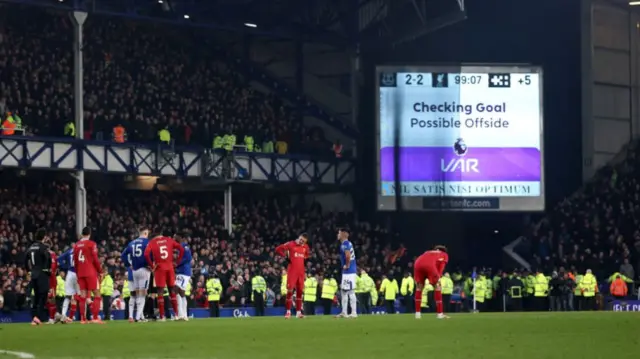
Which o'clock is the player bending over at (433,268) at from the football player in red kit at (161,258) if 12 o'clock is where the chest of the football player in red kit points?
The player bending over is roughly at 3 o'clock from the football player in red kit.

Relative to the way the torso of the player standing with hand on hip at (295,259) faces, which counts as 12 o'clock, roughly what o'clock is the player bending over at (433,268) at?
the player bending over at (433,268) is roughly at 10 o'clock from the player standing with hand on hip at (295,259).

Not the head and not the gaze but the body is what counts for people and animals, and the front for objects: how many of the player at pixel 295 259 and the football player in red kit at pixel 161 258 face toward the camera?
1

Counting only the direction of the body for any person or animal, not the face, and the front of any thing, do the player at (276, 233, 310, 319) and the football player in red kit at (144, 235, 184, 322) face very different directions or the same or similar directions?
very different directions

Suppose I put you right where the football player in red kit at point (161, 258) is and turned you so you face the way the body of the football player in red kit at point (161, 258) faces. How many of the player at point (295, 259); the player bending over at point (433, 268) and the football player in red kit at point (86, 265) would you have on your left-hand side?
1

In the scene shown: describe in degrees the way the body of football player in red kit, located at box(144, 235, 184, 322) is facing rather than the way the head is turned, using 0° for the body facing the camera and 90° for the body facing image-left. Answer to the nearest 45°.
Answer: approximately 180°

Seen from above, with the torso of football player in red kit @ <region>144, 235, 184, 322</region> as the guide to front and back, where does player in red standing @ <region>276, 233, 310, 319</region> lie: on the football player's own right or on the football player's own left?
on the football player's own right

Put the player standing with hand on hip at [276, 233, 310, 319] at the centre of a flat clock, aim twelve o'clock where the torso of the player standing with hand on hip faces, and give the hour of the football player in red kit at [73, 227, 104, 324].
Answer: The football player in red kit is roughly at 2 o'clock from the player standing with hand on hip.

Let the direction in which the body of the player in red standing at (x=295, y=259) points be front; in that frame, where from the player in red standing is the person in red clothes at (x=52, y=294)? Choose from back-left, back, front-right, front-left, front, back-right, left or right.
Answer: right

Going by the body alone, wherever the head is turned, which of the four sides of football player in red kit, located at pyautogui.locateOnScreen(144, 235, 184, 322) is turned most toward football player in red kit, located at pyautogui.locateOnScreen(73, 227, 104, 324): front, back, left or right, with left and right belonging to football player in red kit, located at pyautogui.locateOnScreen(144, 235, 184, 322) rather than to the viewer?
left

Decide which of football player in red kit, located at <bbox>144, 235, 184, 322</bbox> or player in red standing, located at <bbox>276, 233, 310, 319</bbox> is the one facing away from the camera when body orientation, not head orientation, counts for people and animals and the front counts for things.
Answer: the football player in red kit

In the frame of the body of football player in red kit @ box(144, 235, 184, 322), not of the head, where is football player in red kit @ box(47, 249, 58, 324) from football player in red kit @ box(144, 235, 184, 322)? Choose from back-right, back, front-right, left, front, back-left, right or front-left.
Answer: front-left
